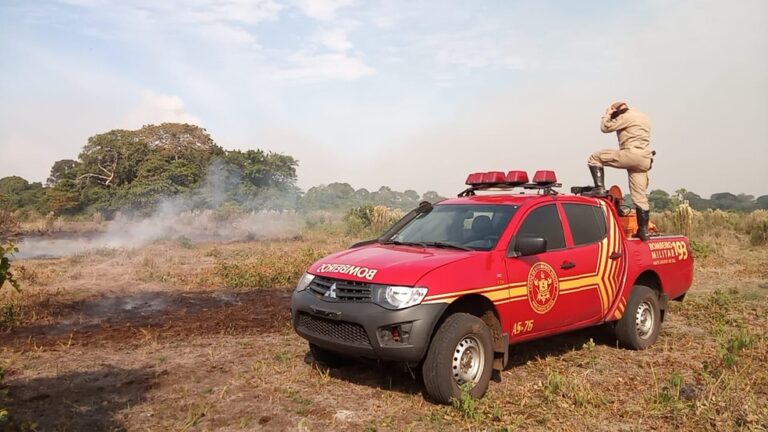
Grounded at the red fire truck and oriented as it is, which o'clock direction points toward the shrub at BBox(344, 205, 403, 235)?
The shrub is roughly at 4 o'clock from the red fire truck.

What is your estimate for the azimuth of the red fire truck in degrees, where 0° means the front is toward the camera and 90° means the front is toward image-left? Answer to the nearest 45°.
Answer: approximately 45°
